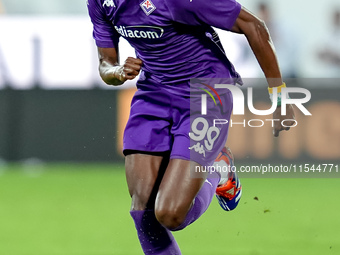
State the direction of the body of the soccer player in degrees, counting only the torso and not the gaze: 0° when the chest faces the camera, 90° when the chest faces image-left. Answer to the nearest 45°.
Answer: approximately 45°
